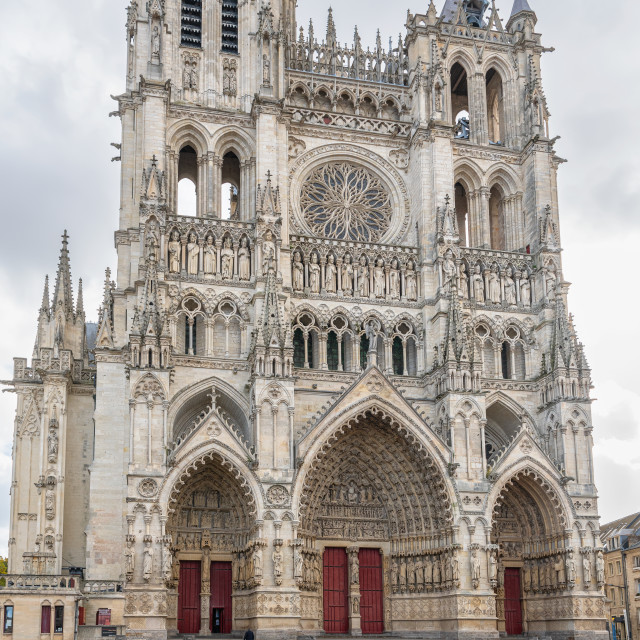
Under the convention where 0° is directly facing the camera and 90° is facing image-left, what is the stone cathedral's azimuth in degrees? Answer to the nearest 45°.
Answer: approximately 0°
